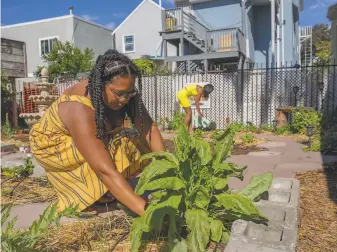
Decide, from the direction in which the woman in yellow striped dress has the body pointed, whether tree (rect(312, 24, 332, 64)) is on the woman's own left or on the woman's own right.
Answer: on the woman's own left

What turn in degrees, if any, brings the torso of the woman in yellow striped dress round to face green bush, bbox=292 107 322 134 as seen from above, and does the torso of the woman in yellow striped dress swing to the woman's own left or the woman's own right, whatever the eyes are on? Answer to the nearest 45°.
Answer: approximately 90° to the woman's own left

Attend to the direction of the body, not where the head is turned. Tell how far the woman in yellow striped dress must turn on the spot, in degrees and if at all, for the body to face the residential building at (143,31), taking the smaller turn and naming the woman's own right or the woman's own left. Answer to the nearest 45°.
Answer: approximately 135° to the woman's own left

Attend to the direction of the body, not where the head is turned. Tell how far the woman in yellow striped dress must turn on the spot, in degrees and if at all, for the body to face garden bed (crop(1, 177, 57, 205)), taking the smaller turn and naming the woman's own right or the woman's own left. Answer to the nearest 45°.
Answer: approximately 180°

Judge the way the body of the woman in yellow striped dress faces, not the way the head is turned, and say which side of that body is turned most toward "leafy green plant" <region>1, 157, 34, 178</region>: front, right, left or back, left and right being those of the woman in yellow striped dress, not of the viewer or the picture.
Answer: back

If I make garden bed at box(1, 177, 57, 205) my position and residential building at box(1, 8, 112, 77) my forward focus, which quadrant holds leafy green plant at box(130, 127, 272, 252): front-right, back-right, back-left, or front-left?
back-right

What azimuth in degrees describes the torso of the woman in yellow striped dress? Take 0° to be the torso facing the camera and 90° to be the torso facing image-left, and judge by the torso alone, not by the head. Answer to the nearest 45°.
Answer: approximately 315°

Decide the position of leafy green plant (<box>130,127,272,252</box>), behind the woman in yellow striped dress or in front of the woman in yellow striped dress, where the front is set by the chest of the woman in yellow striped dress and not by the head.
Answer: in front

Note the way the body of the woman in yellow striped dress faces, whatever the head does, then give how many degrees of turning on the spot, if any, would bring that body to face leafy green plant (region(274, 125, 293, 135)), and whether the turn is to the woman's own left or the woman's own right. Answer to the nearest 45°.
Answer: approximately 90° to the woman's own left
